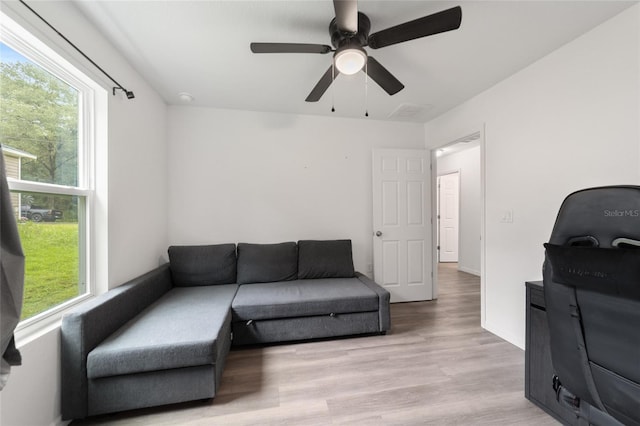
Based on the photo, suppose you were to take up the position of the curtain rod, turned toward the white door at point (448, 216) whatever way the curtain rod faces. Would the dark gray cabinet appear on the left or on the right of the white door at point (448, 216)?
right

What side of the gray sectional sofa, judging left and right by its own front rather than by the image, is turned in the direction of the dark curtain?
front

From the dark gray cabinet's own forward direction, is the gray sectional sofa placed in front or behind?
in front

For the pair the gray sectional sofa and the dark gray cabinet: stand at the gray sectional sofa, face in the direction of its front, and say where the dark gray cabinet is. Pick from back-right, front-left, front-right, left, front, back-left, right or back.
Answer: front-left

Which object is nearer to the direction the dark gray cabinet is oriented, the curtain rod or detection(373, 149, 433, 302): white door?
the curtain rod

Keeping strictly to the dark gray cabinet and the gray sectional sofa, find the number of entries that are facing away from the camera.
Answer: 0

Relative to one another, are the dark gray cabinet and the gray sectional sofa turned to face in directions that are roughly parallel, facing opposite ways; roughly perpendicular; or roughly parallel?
roughly perpendicular

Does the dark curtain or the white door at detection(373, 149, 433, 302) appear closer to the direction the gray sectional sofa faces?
the dark curtain

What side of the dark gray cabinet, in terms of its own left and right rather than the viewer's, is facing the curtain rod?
front

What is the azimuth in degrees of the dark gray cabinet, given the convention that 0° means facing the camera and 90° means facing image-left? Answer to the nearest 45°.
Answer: approximately 45°

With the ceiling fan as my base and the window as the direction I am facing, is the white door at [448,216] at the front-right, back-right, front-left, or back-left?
back-right

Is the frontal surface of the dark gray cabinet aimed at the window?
yes

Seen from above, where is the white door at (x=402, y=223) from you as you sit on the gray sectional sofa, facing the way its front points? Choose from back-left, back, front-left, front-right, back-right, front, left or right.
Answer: left

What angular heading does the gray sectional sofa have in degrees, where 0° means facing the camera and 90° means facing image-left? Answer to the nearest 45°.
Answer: approximately 0°
